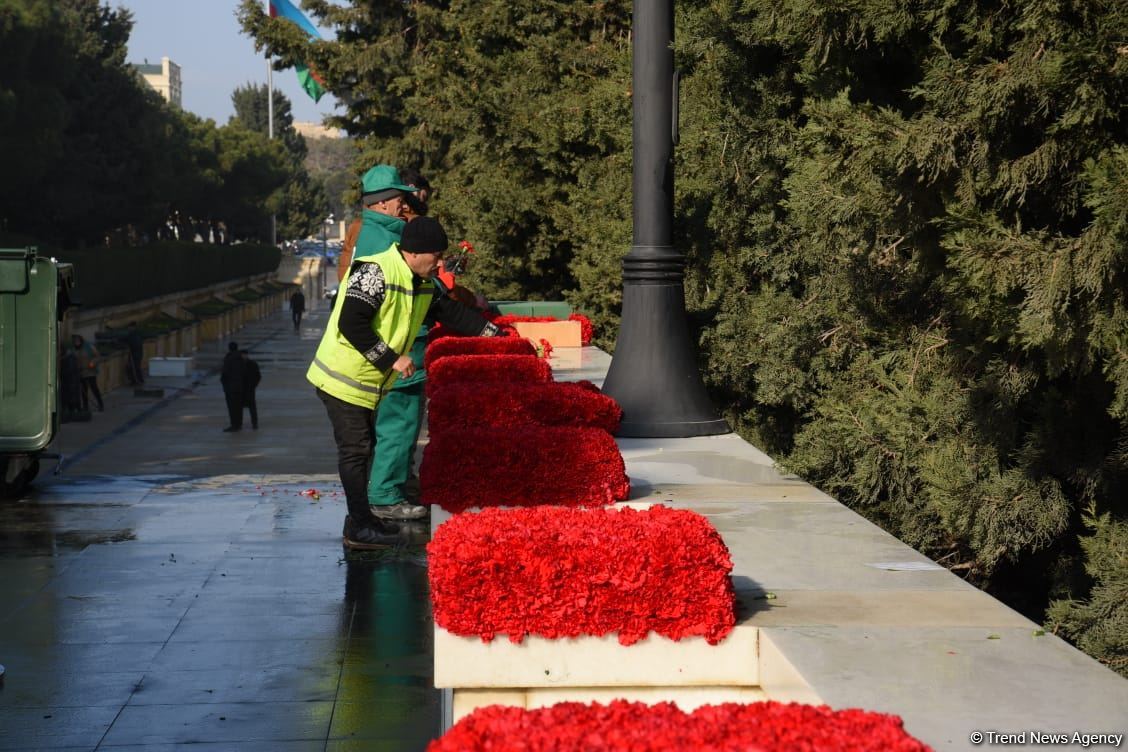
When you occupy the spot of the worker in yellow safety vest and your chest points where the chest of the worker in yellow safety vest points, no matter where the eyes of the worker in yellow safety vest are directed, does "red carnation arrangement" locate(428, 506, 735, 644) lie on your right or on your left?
on your right

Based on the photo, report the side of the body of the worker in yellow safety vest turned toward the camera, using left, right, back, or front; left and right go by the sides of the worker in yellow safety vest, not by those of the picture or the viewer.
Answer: right

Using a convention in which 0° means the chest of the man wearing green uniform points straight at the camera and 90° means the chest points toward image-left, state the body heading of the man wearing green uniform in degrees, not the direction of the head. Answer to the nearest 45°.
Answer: approximately 270°

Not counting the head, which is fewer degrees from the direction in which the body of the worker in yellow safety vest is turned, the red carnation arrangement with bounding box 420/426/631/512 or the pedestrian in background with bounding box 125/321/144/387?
the red carnation arrangement

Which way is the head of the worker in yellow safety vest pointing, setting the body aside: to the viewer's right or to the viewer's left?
to the viewer's right

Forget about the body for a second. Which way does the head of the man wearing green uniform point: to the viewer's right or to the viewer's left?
to the viewer's right

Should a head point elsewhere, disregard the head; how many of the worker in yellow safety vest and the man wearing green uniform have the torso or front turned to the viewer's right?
2

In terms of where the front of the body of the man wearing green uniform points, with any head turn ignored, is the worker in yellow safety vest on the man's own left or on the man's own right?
on the man's own right

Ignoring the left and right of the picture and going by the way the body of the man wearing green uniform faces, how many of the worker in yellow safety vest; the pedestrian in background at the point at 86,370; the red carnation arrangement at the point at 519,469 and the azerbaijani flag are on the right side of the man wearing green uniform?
2
